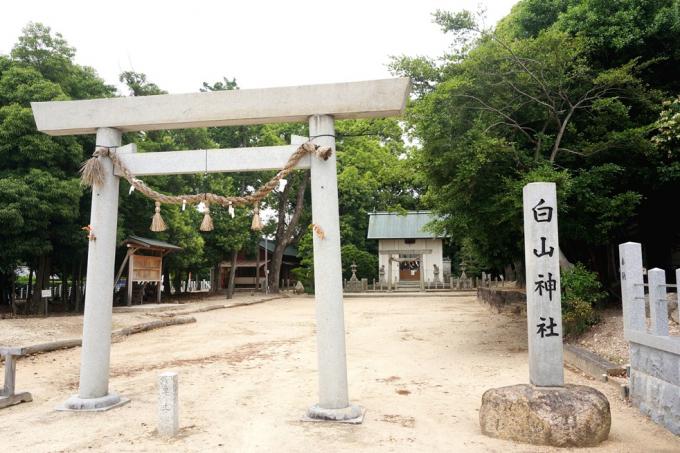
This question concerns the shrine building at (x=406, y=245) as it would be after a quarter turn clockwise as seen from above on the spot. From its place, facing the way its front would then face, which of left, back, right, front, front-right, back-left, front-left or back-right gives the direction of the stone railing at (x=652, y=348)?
left

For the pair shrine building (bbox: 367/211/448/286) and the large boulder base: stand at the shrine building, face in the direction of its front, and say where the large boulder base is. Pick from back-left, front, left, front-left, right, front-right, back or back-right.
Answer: front

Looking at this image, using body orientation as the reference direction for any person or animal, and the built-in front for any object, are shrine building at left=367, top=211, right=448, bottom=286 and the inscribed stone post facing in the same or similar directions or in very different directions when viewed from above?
same or similar directions

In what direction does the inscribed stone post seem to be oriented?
toward the camera

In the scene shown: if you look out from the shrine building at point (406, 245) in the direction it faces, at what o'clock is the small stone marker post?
The small stone marker post is roughly at 12 o'clock from the shrine building.

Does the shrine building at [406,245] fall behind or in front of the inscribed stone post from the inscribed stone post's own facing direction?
behind

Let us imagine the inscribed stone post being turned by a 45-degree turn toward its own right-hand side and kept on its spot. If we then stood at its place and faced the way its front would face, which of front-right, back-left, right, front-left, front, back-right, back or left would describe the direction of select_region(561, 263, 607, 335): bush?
back-right

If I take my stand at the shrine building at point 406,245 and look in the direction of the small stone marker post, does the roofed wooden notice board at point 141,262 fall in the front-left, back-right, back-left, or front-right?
front-right

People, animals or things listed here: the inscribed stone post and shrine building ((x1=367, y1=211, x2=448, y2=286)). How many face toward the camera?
2

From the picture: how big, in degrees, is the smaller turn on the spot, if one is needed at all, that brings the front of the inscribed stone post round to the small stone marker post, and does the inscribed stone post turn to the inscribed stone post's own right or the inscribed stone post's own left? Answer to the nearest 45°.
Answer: approximately 45° to the inscribed stone post's own right

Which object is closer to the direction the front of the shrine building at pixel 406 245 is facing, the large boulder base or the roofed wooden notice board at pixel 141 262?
the large boulder base

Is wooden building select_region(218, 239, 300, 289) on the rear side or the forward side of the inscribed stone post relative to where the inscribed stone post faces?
on the rear side

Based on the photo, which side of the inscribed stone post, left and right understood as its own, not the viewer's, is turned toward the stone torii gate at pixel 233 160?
right

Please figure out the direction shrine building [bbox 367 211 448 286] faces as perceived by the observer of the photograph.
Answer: facing the viewer
